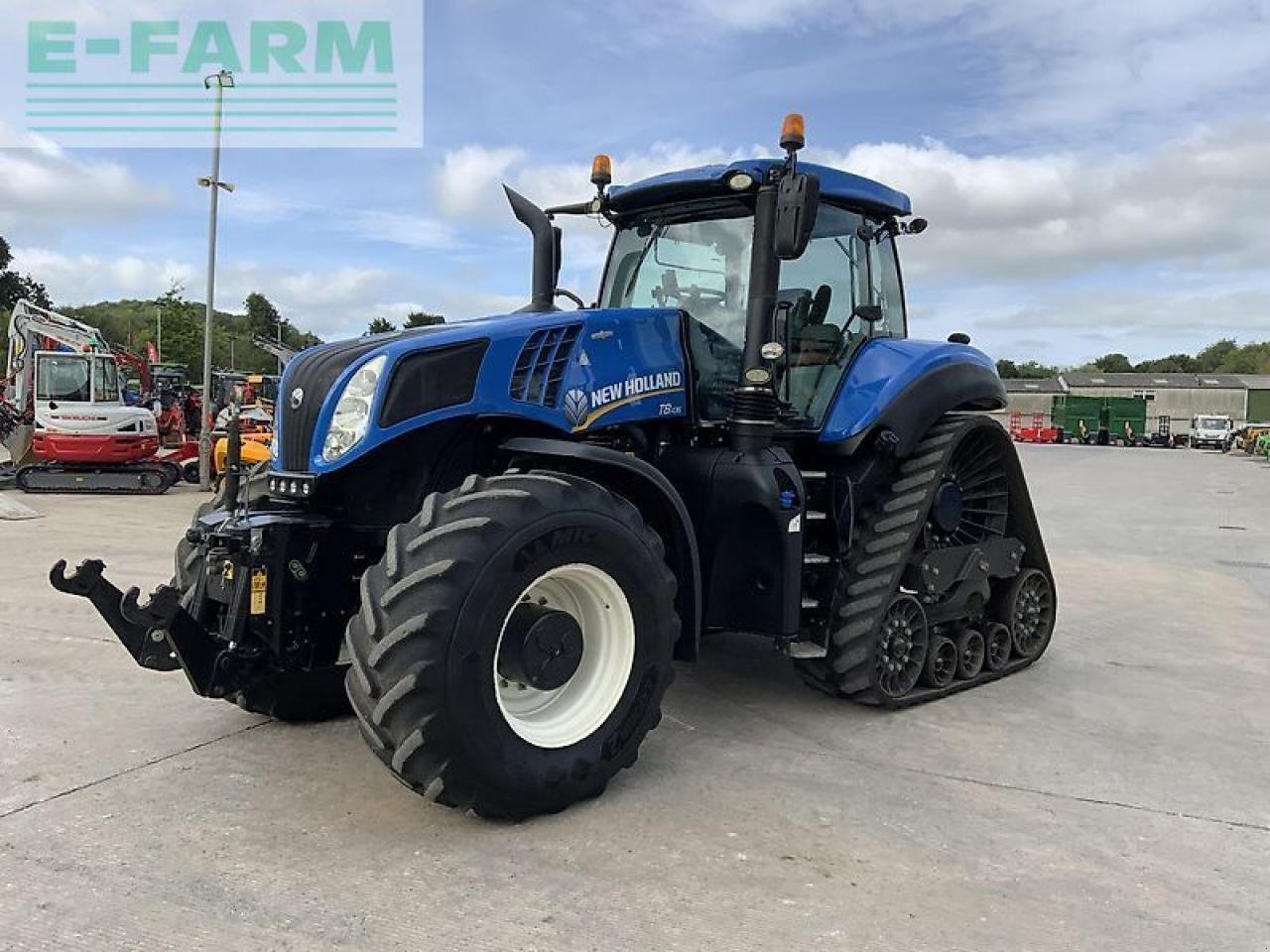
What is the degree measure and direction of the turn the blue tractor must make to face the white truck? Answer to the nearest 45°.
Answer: approximately 180°

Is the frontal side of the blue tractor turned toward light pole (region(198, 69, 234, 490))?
no

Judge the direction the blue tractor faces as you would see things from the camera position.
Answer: facing the viewer and to the left of the viewer
